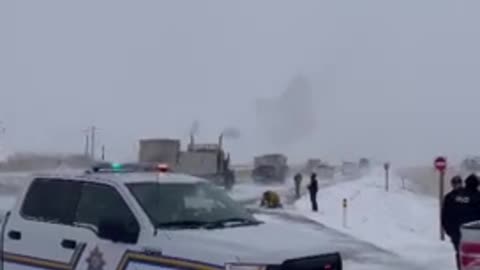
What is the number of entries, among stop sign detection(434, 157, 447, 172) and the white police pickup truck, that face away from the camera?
0

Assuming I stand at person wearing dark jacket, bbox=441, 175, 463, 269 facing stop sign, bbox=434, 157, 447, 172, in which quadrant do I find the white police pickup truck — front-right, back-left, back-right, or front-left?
back-left

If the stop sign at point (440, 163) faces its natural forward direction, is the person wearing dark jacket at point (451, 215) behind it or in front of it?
in front

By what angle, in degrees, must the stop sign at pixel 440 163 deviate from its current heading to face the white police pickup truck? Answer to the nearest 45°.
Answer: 0° — it already faces it

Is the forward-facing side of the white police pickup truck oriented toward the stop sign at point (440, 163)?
no

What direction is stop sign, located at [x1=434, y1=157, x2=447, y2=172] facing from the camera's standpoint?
toward the camera

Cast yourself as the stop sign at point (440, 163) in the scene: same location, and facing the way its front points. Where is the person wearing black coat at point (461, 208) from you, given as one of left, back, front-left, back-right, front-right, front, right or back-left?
front

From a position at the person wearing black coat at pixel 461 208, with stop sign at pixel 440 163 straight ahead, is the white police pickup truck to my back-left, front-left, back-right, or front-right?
back-left

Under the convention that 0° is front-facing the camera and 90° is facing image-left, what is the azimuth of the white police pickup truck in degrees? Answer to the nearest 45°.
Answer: approximately 315°
